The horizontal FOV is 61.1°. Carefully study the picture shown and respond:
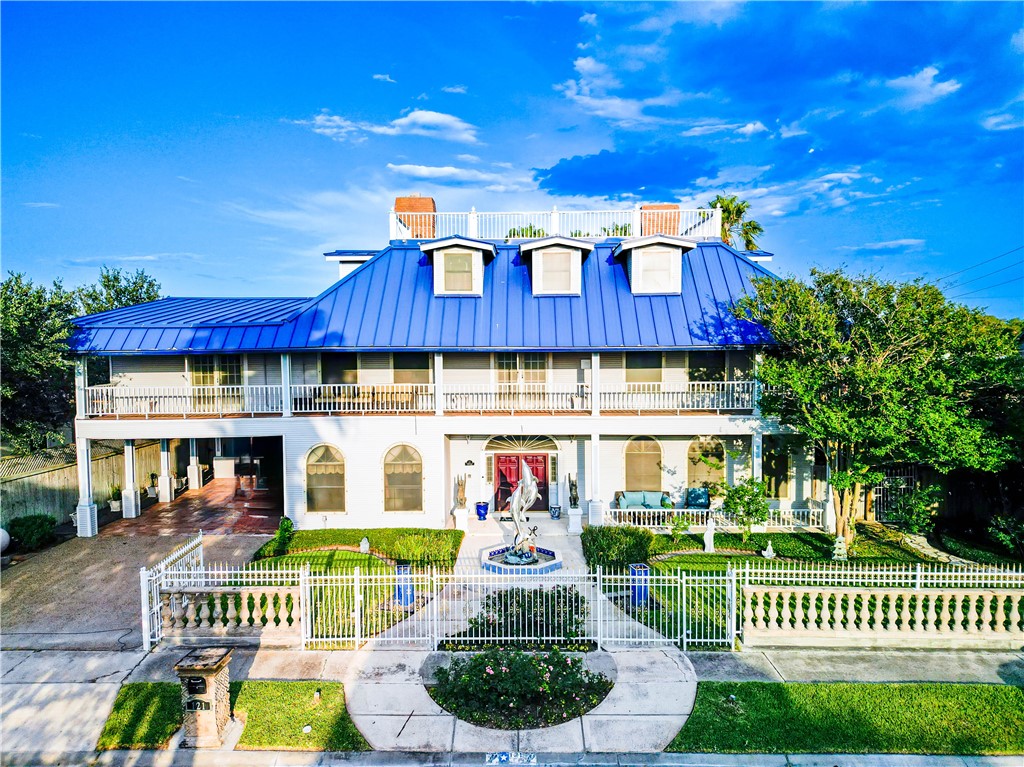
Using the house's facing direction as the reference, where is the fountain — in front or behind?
in front

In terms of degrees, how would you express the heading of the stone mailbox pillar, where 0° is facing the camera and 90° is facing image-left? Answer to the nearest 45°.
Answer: approximately 0°

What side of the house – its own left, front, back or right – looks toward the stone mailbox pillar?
front

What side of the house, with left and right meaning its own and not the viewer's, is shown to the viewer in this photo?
front

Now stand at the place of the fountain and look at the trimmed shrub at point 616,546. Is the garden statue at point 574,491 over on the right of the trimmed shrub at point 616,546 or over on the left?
left

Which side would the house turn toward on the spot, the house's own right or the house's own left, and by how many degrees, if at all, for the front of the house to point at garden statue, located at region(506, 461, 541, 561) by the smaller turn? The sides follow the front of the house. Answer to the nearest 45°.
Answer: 0° — it already faces it

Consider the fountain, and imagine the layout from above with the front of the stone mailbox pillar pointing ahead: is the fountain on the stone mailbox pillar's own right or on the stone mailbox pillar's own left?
on the stone mailbox pillar's own left

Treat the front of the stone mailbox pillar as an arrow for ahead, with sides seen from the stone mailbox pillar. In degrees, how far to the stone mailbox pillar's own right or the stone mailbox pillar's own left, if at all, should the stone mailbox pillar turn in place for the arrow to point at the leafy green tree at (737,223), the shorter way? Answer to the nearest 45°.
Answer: approximately 135° to the stone mailbox pillar's own left

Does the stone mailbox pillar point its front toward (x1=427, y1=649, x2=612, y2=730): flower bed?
no

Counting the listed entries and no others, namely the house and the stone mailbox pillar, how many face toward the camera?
2

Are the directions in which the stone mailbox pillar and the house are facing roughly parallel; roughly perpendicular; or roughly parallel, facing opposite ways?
roughly parallel

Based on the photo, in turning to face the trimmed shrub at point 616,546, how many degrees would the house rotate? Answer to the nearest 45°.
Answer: approximately 45° to its left
